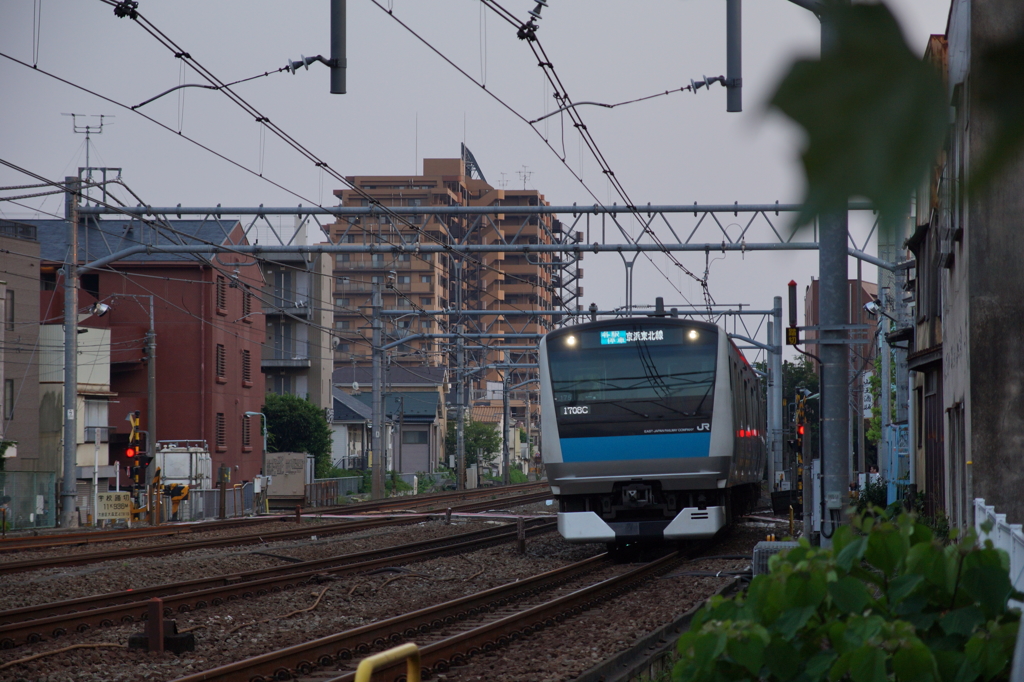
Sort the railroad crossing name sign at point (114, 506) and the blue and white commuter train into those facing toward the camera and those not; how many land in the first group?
2

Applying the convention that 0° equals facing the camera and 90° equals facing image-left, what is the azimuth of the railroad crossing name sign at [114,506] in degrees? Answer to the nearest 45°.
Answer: approximately 0°

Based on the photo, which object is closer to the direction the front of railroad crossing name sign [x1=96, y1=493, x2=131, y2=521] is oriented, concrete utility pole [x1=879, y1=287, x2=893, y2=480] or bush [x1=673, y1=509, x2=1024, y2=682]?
the bush
